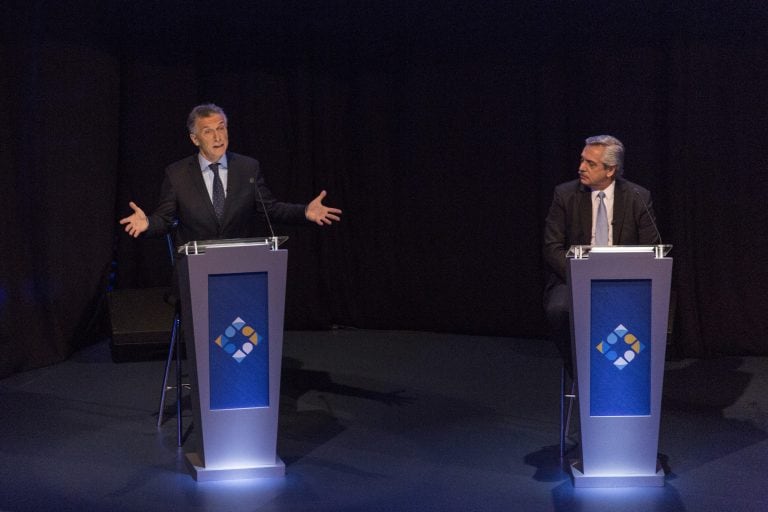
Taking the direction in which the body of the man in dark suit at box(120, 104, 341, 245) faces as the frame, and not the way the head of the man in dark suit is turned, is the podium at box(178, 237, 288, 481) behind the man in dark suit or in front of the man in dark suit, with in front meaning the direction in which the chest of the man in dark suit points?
in front

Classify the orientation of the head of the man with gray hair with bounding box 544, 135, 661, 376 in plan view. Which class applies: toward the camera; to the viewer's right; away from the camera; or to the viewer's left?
to the viewer's left

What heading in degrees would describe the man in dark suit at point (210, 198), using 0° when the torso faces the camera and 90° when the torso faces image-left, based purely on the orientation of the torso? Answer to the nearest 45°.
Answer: approximately 0°

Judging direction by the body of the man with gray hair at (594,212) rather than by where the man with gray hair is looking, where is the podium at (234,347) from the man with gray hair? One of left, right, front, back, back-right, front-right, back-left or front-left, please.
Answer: front-right

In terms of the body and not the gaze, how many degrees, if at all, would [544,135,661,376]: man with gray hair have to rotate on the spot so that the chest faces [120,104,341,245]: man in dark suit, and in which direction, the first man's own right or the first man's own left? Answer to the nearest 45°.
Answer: approximately 90° to the first man's own right

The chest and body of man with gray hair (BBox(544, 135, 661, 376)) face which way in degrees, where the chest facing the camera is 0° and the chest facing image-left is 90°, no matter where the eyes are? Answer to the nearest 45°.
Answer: approximately 0°

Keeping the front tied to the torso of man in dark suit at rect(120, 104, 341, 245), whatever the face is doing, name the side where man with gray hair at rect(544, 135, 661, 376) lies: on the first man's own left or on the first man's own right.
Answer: on the first man's own left

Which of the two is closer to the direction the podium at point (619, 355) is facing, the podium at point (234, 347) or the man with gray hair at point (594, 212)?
the podium
